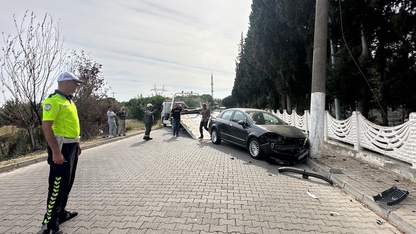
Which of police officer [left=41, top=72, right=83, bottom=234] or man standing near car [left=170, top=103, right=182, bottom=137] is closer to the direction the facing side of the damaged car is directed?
the police officer

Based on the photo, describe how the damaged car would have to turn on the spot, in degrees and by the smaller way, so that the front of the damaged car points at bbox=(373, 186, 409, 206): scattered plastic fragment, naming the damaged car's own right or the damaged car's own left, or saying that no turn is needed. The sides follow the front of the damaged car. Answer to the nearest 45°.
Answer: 0° — it already faces it

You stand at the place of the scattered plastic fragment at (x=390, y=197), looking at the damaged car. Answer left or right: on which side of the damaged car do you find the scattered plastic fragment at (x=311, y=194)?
left

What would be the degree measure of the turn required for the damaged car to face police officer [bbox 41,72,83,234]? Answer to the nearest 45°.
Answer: approximately 90° to its right

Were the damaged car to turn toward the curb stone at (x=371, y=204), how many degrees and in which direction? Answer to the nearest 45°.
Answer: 0° — it already faces it

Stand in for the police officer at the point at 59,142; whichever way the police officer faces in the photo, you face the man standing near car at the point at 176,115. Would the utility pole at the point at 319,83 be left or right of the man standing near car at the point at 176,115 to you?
right

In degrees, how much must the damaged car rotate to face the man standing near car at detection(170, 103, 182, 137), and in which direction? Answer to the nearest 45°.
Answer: approximately 180°

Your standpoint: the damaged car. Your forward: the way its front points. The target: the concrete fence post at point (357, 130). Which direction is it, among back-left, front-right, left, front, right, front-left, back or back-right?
front-left

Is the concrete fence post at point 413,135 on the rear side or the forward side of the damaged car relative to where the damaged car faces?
on the forward side

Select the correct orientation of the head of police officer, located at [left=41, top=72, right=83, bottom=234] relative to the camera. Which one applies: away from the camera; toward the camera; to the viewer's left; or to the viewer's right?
to the viewer's right
